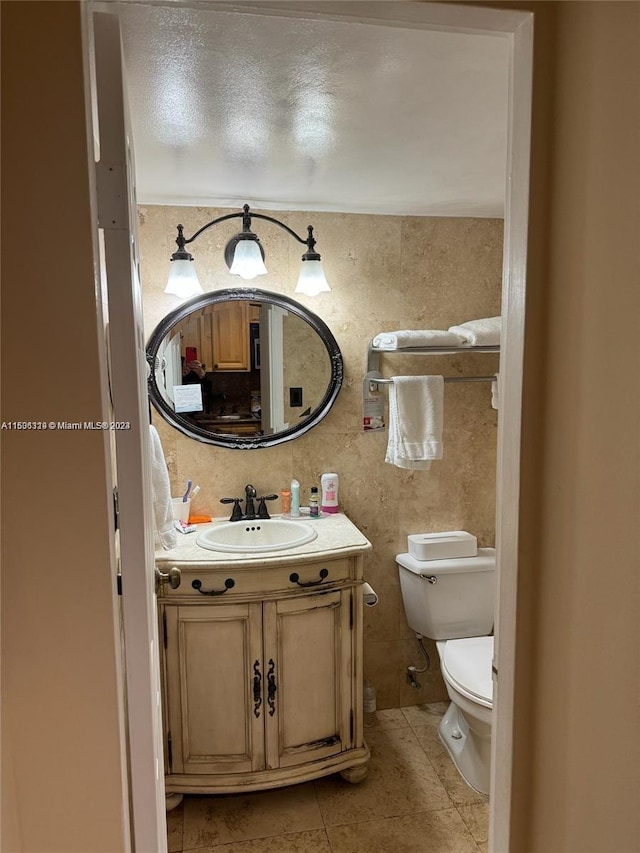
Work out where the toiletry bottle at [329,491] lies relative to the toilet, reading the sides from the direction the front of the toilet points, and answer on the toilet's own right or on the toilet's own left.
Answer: on the toilet's own right

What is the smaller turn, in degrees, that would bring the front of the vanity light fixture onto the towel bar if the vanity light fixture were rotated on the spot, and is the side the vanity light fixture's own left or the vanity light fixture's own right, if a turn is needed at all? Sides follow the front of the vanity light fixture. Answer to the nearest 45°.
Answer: approximately 90° to the vanity light fixture's own left

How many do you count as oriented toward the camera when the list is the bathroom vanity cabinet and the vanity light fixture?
2

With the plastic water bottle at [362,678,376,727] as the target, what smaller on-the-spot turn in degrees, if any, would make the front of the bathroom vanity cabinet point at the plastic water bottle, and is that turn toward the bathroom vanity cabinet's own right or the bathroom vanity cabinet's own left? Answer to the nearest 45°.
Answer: approximately 135° to the bathroom vanity cabinet's own left

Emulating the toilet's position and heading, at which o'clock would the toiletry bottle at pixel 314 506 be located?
The toiletry bottle is roughly at 4 o'clock from the toilet.

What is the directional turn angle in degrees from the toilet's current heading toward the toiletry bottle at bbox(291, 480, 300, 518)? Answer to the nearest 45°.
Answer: approximately 135° to its right

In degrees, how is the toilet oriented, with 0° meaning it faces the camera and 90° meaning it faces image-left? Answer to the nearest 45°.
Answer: approximately 315°

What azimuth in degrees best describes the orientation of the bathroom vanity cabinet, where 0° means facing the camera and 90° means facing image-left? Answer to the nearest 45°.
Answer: approximately 0°
